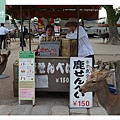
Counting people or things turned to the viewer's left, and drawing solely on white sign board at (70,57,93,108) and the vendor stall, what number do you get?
0

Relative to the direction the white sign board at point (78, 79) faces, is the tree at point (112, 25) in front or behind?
behind

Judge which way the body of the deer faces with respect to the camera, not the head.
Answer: to the viewer's left

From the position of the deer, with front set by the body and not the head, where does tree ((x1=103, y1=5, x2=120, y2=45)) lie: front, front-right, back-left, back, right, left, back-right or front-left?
right

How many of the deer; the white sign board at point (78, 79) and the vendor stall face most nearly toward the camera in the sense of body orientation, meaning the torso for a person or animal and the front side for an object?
2

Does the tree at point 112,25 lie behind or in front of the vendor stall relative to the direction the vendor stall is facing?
behind

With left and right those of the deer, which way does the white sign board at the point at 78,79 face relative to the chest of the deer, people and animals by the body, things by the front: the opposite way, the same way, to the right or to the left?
to the left

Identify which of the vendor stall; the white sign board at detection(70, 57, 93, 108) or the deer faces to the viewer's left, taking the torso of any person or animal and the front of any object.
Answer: the deer

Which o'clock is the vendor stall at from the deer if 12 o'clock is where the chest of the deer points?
The vendor stall is roughly at 2 o'clock from the deer.

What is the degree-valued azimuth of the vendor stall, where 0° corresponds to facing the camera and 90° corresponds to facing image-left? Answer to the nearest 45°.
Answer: approximately 0°
